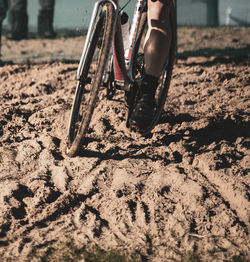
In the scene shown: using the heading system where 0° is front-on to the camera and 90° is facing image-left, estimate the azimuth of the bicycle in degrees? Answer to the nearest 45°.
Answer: approximately 45°
